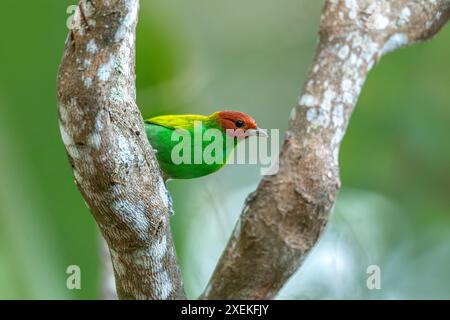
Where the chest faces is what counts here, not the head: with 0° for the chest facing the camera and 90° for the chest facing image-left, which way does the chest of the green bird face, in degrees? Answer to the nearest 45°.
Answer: approximately 270°

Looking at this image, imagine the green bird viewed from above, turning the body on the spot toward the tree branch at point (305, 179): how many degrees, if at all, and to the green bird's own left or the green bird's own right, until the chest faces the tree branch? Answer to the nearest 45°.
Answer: approximately 45° to the green bird's own right
